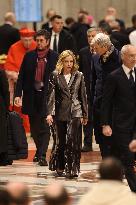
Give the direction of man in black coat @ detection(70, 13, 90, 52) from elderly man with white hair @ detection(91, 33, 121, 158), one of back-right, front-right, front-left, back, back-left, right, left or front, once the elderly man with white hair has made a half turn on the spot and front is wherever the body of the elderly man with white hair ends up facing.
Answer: front-left

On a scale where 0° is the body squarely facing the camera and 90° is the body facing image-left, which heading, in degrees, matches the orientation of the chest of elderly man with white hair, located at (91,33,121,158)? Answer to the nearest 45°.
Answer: approximately 45°

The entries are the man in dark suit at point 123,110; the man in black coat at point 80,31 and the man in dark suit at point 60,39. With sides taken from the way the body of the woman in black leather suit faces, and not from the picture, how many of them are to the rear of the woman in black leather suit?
2

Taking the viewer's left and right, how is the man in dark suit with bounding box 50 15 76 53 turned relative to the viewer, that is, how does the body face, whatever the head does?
facing the viewer and to the left of the viewer

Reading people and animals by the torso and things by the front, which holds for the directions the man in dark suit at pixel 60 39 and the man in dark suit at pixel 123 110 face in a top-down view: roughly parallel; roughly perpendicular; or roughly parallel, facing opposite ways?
roughly perpendicular

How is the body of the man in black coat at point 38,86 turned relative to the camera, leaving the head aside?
toward the camera

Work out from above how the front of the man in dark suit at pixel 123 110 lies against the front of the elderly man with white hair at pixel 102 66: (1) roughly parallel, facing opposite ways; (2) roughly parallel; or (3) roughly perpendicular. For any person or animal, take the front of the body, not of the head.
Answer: roughly perpendicular

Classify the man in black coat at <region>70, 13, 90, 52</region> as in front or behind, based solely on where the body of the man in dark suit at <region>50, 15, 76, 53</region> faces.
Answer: behind

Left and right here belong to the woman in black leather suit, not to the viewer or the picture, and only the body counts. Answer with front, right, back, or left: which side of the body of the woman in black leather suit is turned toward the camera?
front
